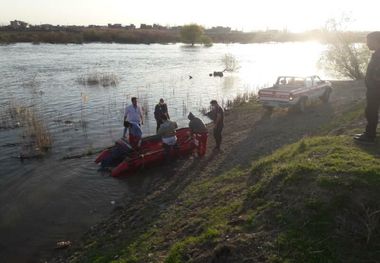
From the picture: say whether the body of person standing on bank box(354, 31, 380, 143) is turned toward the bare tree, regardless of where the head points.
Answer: no

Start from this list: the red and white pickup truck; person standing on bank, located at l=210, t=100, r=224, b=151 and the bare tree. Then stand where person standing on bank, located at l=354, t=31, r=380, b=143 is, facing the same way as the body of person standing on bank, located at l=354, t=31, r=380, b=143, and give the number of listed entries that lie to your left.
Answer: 0

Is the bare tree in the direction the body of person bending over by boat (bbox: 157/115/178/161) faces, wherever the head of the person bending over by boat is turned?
no

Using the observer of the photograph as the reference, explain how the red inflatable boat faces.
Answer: facing away from the viewer and to the right of the viewer

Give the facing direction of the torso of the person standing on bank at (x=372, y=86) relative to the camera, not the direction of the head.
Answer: to the viewer's left

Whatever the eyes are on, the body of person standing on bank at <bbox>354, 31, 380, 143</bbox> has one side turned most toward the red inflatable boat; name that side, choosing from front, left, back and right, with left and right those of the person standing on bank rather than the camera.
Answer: front

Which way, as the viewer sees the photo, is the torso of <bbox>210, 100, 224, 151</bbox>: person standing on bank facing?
to the viewer's left

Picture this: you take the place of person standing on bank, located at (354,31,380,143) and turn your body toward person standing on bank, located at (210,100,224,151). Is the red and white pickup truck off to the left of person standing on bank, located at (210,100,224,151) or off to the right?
right

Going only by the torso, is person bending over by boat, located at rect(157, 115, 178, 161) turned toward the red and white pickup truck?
no

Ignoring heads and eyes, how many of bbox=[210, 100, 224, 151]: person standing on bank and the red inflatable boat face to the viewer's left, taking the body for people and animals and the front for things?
1
